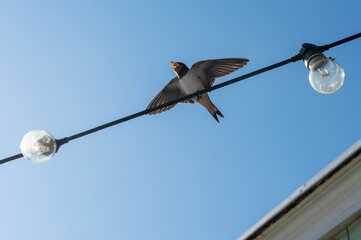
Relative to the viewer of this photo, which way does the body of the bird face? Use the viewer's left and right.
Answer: facing the viewer and to the left of the viewer
